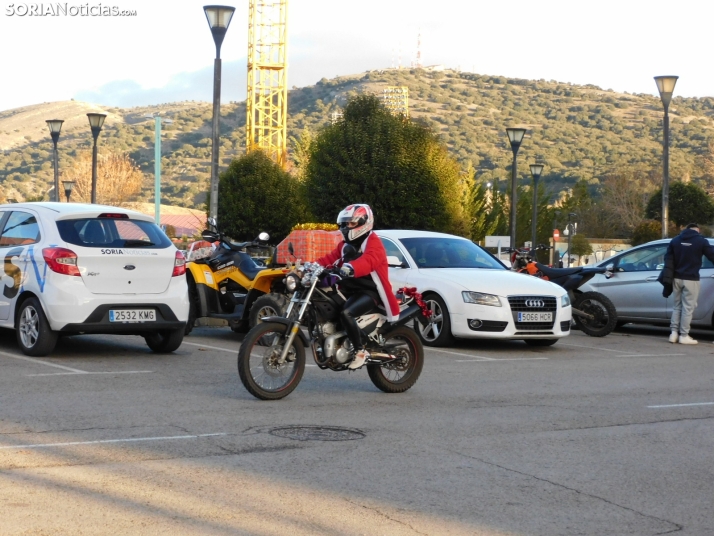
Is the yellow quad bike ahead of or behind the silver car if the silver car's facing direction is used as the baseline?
ahead

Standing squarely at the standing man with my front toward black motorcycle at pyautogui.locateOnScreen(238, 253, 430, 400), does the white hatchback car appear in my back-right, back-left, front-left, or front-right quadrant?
front-right

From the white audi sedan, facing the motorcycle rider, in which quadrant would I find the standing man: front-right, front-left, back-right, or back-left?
back-left

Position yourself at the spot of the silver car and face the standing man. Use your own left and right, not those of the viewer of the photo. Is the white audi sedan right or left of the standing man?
right

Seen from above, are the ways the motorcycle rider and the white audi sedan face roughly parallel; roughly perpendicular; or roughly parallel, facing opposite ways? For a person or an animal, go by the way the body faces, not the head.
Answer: roughly perpendicular

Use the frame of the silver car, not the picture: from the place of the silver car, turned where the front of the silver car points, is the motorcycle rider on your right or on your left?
on your left

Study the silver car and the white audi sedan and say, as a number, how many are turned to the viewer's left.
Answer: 1

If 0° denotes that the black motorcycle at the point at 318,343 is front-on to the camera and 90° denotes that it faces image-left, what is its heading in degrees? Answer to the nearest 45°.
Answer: approximately 45°

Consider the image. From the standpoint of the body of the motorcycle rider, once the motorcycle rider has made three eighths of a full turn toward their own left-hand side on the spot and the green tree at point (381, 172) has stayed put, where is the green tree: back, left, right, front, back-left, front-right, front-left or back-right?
left

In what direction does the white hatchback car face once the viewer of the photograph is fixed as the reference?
facing away from the viewer and to the left of the viewer

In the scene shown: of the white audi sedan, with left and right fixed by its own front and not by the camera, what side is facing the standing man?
left

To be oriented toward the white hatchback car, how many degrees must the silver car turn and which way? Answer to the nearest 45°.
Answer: approximately 45° to its left

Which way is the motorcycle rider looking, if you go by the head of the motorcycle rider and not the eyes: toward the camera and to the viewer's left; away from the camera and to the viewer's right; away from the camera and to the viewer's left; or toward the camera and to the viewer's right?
toward the camera and to the viewer's left

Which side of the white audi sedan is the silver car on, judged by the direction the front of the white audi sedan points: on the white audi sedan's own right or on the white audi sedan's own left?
on the white audi sedan's own left

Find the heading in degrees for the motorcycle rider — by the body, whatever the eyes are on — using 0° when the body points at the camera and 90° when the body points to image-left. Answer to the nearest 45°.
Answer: approximately 45°

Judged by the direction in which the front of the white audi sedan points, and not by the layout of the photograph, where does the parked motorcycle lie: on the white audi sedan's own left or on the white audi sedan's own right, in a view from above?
on the white audi sedan's own left

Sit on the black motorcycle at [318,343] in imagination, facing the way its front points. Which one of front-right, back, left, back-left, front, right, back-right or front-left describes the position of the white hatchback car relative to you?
right

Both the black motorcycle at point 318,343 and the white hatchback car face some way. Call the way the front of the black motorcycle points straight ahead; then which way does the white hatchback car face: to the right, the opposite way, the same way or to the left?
to the right

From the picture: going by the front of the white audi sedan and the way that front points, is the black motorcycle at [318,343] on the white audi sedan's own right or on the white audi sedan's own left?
on the white audi sedan's own right
